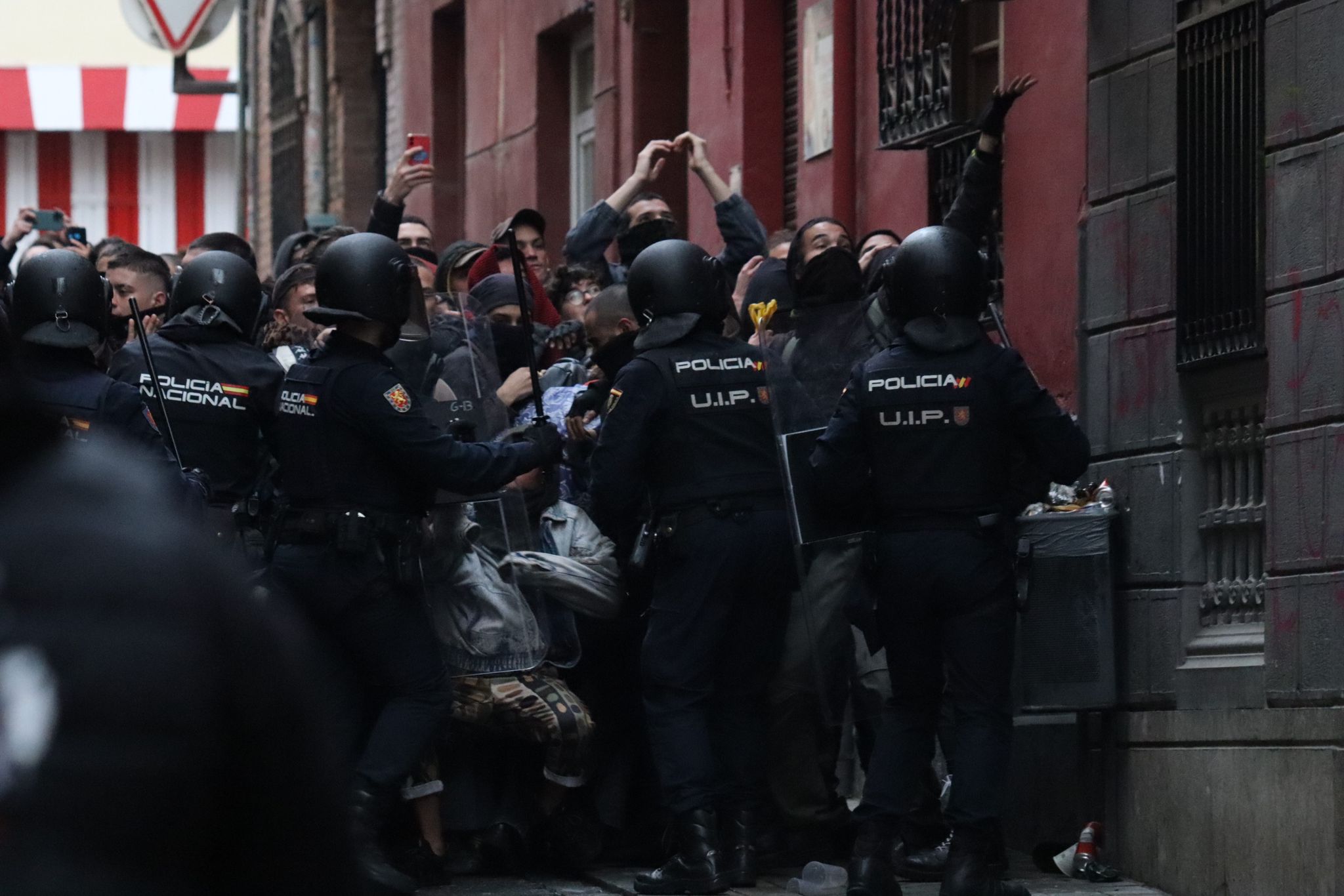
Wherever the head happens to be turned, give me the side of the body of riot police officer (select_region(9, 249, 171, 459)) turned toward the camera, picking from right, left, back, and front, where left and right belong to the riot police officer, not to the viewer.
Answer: back

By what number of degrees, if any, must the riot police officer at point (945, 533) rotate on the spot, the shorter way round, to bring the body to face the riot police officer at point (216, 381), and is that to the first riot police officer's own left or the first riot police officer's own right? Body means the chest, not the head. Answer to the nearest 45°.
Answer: approximately 90° to the first riot police officer's own left

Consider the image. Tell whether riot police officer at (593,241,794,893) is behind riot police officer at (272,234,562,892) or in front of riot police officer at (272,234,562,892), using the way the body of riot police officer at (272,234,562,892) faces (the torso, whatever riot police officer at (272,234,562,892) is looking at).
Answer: in front

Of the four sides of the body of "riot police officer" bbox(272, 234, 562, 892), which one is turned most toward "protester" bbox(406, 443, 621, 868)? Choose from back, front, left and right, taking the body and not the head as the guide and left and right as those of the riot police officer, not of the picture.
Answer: front

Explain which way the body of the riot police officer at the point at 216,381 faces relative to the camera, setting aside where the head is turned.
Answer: away from the camera

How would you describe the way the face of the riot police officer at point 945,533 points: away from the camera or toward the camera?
away from the camera

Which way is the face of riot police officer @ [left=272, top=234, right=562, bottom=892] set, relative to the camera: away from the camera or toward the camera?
away from the camera

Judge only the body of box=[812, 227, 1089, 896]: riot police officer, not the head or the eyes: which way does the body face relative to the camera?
away from the camera

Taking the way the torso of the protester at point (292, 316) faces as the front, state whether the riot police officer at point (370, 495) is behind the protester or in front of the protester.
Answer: in front

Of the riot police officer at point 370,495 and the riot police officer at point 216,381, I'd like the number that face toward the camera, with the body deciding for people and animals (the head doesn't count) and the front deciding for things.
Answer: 0

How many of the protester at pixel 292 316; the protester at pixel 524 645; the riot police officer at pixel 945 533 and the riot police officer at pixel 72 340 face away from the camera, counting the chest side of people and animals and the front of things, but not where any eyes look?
2
